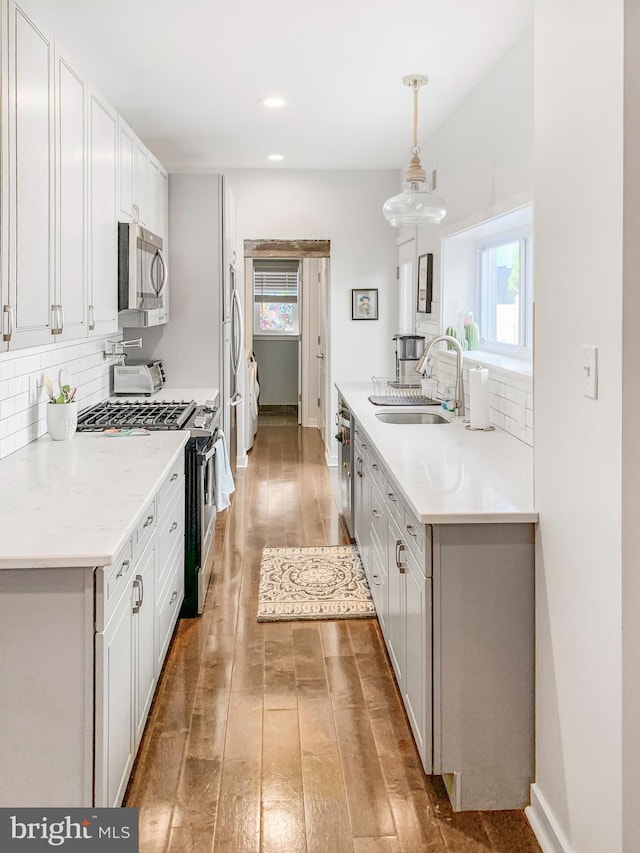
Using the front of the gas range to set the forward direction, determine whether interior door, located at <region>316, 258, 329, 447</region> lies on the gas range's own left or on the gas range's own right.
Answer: on the gas range's own left

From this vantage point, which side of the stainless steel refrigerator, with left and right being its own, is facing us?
right

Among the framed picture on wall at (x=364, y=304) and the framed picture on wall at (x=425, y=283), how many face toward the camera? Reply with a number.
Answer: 1

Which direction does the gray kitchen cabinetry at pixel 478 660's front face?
to the viewer's left

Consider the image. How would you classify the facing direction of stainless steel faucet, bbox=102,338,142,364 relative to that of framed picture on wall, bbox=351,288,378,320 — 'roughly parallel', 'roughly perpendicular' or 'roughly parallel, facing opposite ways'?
roughly perpendicular

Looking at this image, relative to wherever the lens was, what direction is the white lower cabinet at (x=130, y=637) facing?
facing to the right of the viewer

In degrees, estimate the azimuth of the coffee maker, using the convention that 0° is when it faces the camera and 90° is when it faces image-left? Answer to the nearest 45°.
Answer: approximately 90°

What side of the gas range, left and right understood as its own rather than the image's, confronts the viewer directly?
right

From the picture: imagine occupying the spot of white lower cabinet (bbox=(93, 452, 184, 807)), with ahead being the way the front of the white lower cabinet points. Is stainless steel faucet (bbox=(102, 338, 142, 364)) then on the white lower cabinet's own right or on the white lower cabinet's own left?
on the white lower cabinet's own left

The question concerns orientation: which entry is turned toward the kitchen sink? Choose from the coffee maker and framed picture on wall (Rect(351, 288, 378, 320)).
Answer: the framed picture on wall

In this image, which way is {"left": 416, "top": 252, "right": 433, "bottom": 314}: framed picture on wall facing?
to the viewer's left
